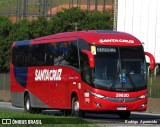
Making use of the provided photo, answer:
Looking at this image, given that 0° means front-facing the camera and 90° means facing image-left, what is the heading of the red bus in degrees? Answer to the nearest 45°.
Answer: approximately 315°
